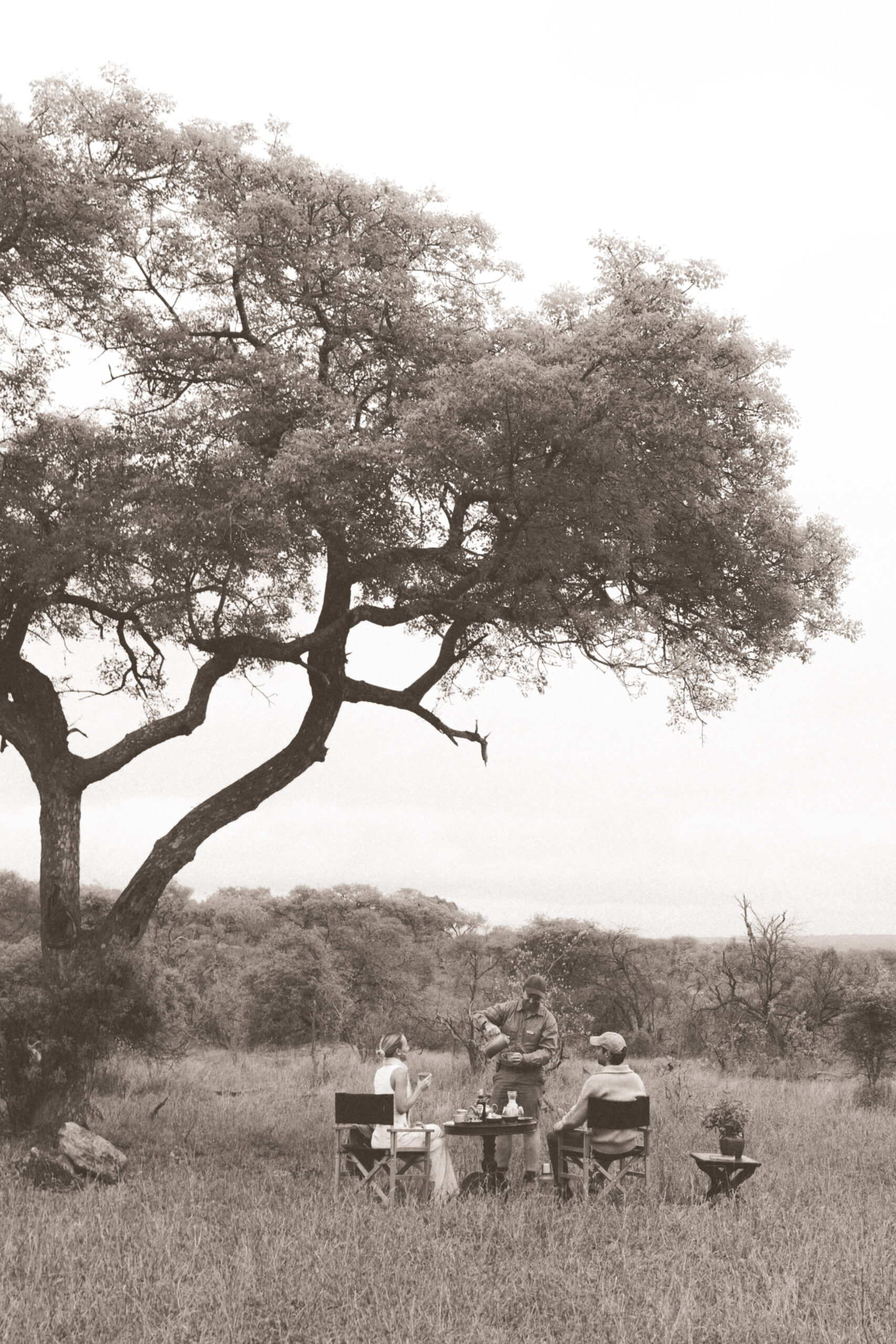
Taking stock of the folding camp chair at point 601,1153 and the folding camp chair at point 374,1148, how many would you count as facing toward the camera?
0

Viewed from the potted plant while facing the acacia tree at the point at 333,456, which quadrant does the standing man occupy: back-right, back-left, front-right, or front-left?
front-left

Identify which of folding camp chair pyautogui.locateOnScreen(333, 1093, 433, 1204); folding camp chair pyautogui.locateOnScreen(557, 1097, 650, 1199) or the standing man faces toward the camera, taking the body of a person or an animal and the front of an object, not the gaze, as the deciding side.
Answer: the standing man

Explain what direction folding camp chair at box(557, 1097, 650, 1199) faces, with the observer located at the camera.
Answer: facing away from the viewer and to the left of the viewer

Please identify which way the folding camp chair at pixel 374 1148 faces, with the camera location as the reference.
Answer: facing away from the viewer and to the right of the viewer

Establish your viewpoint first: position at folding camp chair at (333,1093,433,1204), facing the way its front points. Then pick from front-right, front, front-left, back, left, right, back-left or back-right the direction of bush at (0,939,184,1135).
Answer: left

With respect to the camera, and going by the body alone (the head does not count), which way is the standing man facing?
toward the camera

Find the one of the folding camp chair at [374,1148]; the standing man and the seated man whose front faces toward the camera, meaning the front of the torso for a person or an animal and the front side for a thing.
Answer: the standing man

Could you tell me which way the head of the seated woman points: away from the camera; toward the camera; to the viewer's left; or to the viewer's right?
to the viewer's right

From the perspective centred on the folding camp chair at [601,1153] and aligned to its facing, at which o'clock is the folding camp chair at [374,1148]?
the folding camp chair at [374,1148] is roughly at 10 o'clock from the folding camp chair at [601,1153].

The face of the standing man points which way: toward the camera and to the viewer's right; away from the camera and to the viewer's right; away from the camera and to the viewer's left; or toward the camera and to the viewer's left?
toward the camera and to the viewer's left

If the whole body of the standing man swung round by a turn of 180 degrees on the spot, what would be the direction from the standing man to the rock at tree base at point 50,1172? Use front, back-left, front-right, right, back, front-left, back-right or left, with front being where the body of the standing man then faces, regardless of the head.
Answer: left

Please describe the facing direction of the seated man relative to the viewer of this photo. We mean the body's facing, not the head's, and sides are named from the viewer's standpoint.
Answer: facing away from the viewer and to the left of the viewer

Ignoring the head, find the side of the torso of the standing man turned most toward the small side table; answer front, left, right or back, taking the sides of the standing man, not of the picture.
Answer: left
